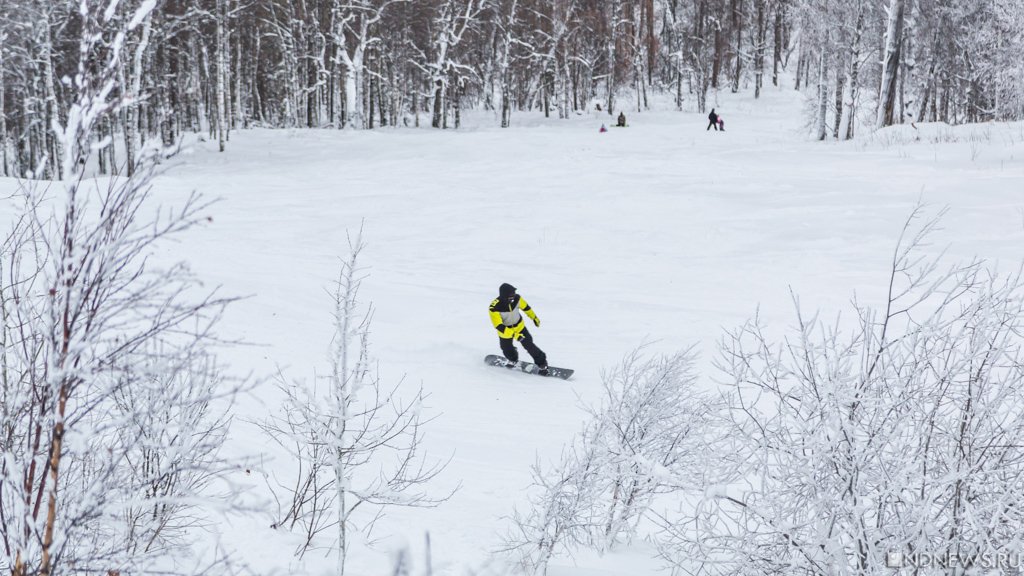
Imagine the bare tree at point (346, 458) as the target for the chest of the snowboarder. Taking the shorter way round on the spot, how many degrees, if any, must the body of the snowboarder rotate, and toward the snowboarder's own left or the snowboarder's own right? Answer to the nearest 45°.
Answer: approximately 45° to the snowboarder's own right

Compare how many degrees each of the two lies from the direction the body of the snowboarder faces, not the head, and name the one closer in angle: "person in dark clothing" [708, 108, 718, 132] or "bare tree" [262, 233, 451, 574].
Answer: the bare tree
